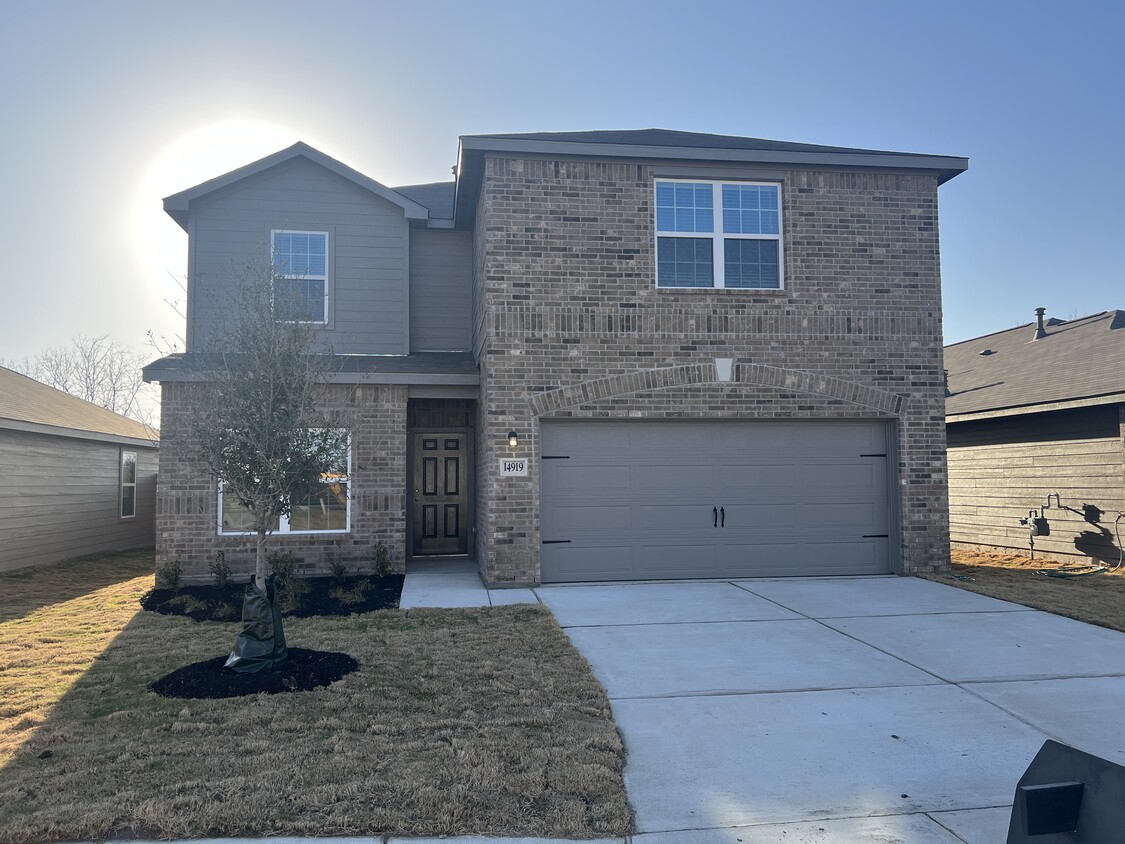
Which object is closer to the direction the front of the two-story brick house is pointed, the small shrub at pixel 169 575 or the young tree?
the young tree

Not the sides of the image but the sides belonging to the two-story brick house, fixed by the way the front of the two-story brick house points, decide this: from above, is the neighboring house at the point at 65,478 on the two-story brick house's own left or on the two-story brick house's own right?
on the two-story brick house's own right

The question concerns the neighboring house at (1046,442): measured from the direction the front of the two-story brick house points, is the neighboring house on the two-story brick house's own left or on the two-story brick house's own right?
on the two-story brick house's own left

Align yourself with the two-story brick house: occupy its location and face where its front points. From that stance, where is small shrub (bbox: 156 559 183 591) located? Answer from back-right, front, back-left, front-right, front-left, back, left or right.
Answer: right

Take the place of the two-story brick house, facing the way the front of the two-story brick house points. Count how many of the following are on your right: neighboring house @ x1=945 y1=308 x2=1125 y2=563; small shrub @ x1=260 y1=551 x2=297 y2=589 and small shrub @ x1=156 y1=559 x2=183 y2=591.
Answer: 2

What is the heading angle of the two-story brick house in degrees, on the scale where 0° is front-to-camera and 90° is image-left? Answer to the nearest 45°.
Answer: approximately 0°

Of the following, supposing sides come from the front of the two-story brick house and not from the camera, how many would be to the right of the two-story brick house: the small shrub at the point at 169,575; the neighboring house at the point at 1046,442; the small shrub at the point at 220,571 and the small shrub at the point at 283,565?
3

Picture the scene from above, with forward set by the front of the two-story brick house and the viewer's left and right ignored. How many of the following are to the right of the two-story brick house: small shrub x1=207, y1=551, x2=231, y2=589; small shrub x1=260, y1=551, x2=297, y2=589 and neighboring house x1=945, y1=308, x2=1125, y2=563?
2

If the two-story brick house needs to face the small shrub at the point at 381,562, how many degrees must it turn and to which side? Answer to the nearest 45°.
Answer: approximately 90° to its right

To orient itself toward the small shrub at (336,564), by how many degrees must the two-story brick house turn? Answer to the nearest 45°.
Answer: approximately 90° to its right
